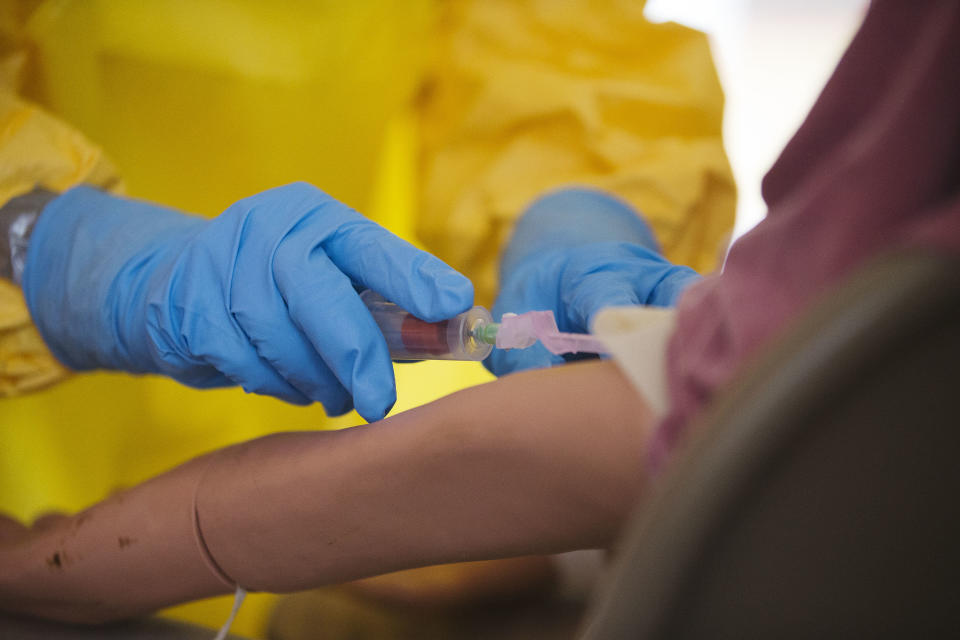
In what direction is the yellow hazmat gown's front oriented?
toward the camera
